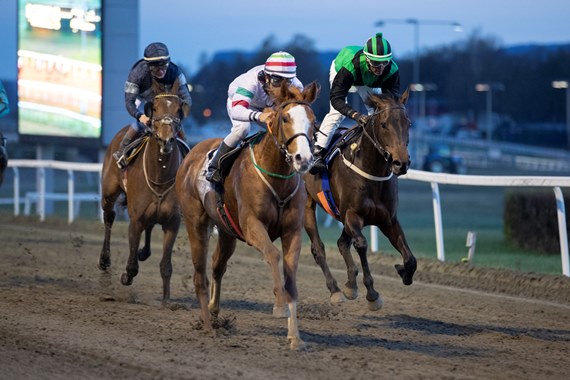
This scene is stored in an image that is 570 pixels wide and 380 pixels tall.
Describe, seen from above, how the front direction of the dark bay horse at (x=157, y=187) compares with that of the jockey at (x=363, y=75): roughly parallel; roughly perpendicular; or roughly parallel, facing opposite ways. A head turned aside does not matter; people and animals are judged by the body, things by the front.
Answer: roughly parallel

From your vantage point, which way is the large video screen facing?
toward the camera

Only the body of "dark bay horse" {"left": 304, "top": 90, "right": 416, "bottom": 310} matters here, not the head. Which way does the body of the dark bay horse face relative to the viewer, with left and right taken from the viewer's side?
facing the viewer and to the right of the viewer

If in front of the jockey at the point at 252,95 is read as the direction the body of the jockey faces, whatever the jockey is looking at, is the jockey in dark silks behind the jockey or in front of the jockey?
behind

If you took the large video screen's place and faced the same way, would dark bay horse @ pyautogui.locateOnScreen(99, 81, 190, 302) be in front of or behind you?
in front

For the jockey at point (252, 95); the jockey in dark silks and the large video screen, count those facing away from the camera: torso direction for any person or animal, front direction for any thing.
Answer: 0

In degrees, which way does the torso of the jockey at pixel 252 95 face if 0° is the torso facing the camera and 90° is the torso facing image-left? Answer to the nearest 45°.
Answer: approximately 315°

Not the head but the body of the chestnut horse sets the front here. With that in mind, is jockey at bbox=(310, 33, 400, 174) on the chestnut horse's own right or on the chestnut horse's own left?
on the chestnut horse's own left

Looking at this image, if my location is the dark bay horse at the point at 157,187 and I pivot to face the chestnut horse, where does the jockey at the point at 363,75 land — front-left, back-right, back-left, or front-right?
front-left

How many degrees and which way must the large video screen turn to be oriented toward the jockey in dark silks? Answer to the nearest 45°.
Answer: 0° — it already faces them

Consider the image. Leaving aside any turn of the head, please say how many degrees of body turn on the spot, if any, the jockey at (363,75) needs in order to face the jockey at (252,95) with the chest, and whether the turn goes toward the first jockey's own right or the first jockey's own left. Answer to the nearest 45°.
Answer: approximately 90° to the first jockey's own right

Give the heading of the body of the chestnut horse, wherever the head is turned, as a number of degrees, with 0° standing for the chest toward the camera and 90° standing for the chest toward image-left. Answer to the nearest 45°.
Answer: approximately 315°

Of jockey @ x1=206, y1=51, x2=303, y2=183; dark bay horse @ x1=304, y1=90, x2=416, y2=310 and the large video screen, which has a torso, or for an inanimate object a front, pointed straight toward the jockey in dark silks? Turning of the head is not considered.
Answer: the large video screen

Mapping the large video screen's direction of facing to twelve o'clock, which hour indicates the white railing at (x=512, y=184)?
The white railing is roughly at 11 o'clock from the large video screen.

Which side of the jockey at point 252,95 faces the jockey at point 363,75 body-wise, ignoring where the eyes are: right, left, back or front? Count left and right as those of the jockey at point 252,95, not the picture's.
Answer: left

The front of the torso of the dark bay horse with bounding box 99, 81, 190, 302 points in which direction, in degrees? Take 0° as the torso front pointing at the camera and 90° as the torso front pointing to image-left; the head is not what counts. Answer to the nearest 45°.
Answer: approximately 315°

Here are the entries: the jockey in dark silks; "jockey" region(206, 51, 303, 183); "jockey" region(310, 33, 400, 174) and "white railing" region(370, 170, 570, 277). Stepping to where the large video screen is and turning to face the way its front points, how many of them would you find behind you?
0
